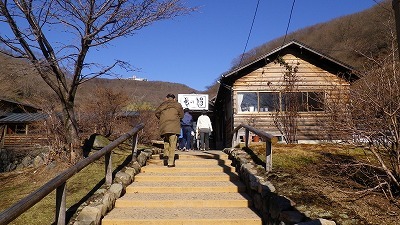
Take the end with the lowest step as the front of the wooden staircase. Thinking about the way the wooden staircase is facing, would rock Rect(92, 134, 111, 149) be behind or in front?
behind

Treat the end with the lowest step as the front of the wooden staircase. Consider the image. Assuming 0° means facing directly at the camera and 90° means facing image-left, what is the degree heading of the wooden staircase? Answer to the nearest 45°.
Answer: approximately 0°

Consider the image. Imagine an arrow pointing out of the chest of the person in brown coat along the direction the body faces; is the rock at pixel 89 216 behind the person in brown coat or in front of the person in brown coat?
behind

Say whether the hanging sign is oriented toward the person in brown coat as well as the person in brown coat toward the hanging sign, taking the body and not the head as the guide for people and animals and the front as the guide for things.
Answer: yes

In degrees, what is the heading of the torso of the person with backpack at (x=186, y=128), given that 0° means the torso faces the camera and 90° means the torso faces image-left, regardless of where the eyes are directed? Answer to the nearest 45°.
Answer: approximately 180°

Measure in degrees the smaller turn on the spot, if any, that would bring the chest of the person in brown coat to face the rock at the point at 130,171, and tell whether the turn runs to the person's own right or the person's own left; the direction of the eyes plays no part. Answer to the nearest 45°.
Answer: approximately 135° to the person's own left

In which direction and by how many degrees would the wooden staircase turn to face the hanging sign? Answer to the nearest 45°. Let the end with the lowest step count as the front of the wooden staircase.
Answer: approximately 180°

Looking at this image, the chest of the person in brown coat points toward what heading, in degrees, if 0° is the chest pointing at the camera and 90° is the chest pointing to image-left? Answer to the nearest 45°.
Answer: approximately 180°

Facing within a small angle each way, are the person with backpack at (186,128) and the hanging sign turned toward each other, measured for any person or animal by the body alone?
yes

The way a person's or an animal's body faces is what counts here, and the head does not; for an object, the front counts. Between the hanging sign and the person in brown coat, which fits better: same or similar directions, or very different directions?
very different directions

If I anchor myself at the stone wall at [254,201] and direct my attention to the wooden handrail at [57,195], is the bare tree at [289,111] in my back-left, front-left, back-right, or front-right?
back-right
